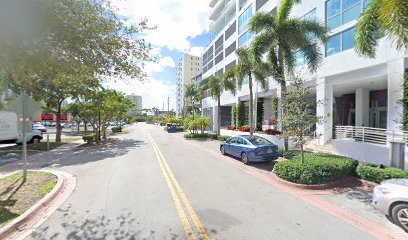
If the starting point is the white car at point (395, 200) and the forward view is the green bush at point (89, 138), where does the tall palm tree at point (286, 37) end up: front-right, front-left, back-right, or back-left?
front-right

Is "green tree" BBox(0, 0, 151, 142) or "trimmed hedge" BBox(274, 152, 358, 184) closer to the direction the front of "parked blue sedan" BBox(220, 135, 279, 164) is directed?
the green tree

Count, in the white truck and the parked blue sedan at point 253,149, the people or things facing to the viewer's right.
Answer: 1

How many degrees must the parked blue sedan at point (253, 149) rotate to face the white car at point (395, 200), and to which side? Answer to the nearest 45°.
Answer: approximately 180°

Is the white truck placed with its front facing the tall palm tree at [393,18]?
no

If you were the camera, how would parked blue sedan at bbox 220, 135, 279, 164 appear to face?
facing away from the viewer and to the left of the viewer

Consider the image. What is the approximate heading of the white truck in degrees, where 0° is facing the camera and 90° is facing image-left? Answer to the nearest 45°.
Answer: approximately 270°

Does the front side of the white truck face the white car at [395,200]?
no

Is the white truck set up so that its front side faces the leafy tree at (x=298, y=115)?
no
